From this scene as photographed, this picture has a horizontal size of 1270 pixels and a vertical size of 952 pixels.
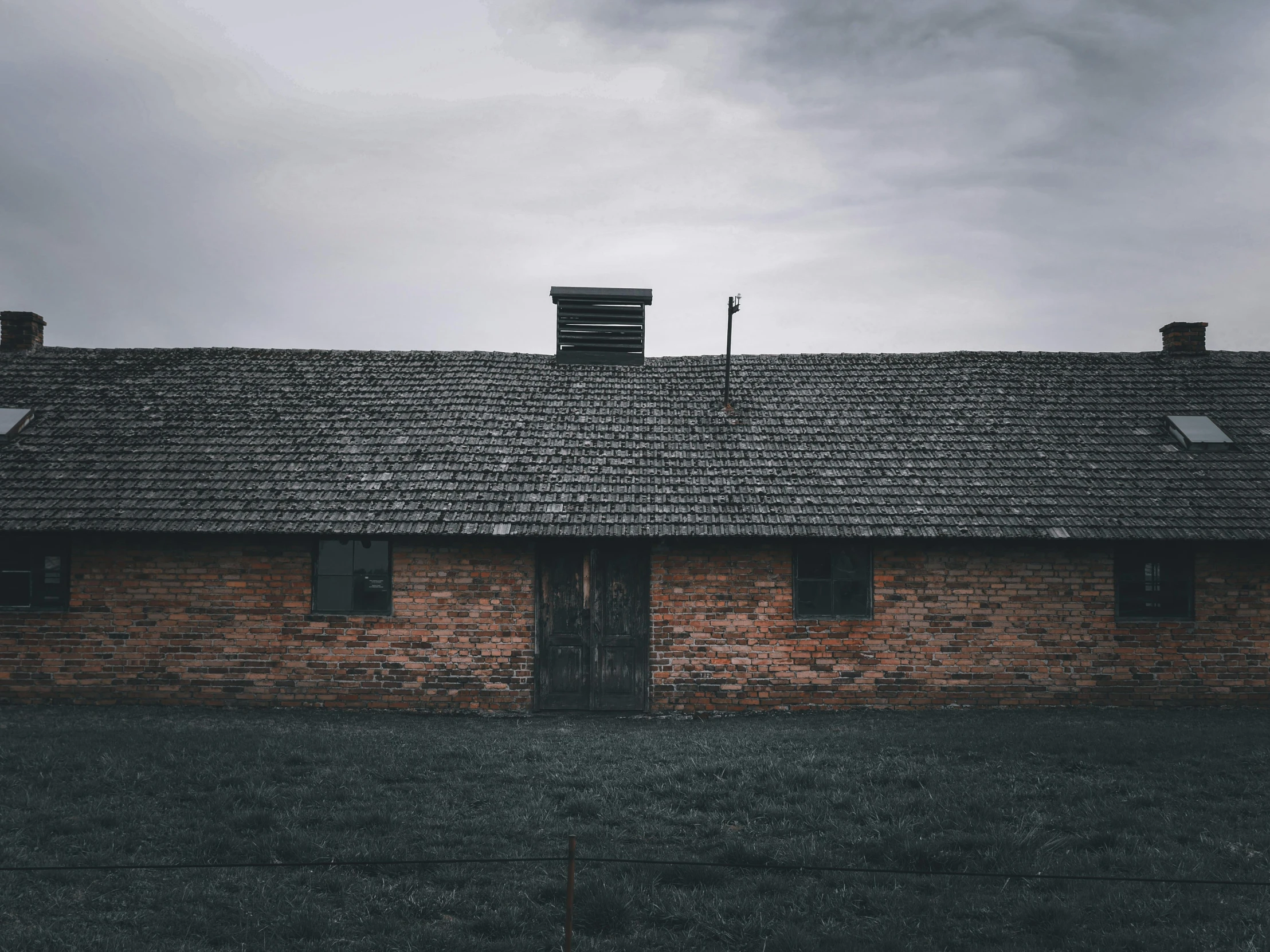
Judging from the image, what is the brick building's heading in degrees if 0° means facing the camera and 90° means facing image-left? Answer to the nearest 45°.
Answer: approximately 0°
